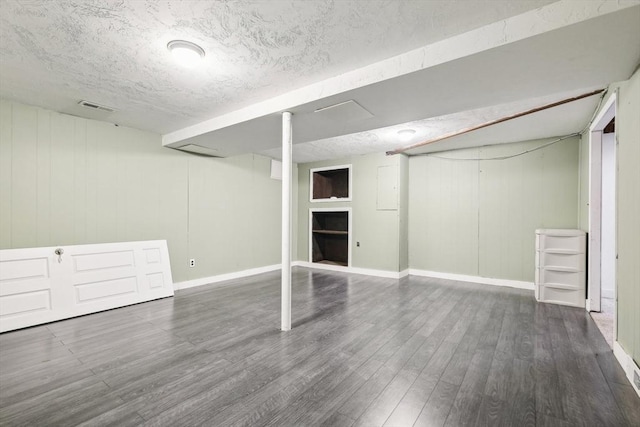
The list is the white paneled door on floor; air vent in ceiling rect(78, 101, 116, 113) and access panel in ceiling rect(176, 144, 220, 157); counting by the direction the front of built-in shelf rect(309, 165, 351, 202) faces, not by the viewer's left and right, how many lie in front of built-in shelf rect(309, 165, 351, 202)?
3

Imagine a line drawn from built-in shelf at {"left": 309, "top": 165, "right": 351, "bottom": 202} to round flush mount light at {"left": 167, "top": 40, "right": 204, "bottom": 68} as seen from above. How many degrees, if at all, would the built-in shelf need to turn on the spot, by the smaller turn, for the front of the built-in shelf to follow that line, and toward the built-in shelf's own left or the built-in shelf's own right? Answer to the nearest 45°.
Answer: approximately 45° to the built-in shelf's own left

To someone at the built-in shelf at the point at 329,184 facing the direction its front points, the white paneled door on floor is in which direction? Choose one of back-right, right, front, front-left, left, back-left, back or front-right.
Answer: front

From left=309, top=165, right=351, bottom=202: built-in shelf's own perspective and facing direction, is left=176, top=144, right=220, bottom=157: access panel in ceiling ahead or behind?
ahead

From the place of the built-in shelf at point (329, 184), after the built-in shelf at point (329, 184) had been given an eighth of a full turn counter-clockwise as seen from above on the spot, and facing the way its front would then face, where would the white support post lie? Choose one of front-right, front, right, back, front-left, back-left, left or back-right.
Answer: front

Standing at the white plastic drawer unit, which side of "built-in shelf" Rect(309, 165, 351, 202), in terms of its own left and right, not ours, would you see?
left

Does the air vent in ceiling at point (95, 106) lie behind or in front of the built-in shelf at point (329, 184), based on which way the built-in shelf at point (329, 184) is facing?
in front

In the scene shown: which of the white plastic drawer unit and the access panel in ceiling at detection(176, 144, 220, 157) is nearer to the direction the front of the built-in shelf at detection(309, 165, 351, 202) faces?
the access panel in ceiling

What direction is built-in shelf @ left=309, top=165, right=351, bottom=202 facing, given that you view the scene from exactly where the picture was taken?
facing the viewer and to the left of the viewer
